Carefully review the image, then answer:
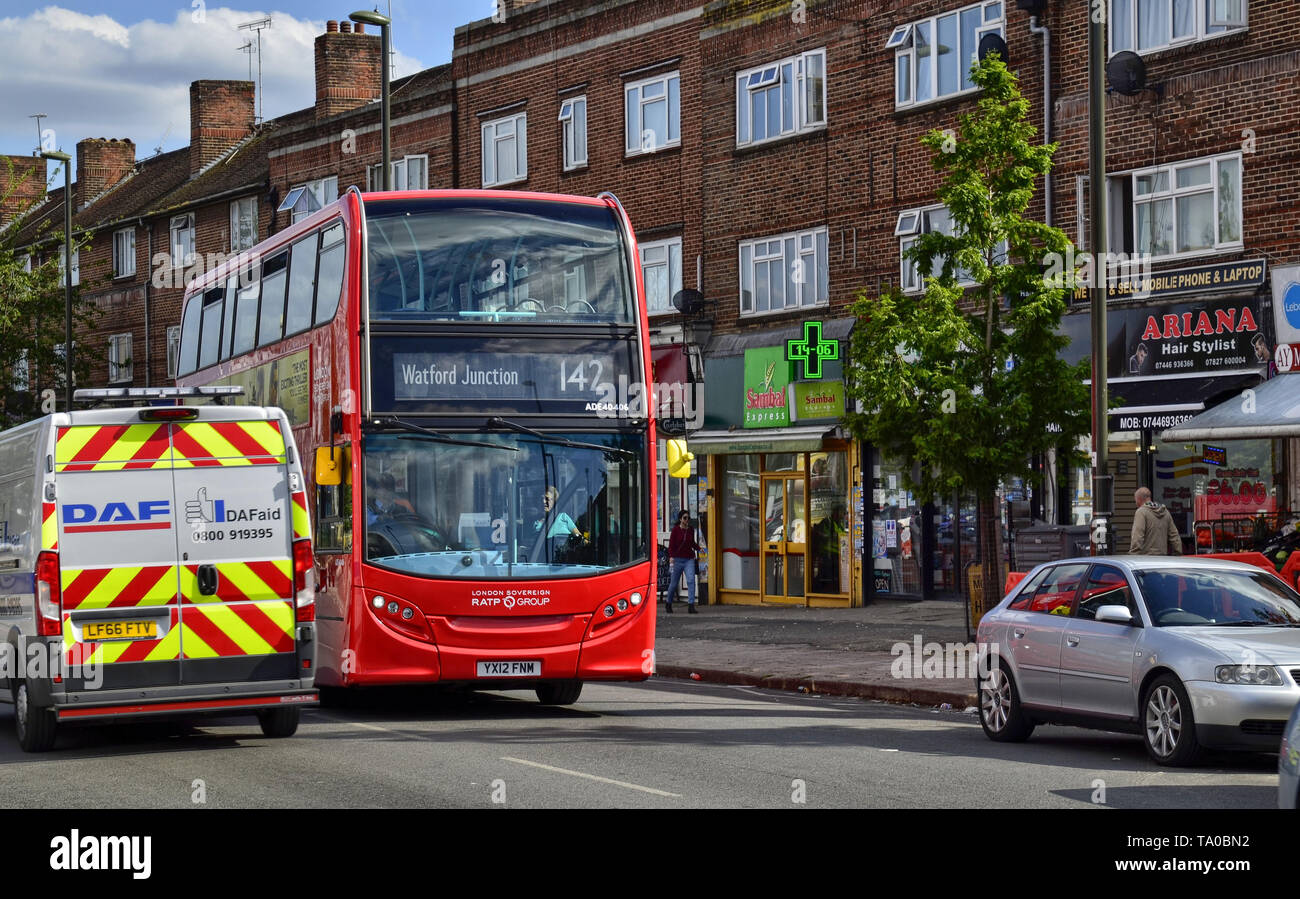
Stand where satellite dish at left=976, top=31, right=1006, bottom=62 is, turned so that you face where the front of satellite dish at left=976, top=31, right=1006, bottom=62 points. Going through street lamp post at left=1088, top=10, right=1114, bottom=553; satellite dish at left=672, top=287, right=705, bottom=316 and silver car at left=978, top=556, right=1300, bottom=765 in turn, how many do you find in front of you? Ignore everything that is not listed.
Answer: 2

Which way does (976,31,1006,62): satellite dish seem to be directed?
toward the camera

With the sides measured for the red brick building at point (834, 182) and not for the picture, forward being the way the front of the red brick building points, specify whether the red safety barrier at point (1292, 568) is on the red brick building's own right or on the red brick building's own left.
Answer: on the red brick building's own left

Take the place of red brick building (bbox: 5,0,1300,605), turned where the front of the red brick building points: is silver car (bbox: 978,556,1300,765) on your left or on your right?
on your left

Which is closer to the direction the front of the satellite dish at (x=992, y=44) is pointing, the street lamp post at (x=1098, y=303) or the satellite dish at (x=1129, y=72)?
the street lamp post

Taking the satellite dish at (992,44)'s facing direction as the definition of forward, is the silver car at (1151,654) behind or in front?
in front

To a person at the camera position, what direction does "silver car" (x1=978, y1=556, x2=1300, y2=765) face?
facing the viewer and to the right of the viewer

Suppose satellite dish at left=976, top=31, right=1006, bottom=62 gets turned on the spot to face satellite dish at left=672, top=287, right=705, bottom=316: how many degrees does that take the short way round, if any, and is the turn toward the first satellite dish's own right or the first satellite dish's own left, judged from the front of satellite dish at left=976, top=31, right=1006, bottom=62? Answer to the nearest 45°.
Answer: approximately 135° to the first satellite dish's own right

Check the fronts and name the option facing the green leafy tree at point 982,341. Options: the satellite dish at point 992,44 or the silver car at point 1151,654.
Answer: the satellite dish

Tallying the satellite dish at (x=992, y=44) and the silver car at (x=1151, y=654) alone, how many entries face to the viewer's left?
0

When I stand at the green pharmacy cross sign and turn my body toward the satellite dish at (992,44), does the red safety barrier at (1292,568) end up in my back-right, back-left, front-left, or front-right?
front-right

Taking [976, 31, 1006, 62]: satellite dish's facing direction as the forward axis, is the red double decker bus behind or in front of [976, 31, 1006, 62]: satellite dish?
in front

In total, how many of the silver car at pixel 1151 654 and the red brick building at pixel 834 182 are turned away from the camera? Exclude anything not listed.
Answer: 0

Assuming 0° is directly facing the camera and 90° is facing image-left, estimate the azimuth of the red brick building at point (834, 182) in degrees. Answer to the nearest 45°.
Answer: approximately 45°

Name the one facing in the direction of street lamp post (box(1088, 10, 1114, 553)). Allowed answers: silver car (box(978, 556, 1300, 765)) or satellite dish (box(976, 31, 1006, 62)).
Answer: the satellite dish

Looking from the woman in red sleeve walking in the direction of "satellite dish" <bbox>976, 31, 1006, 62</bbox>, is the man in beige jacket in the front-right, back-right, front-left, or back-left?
front-right
